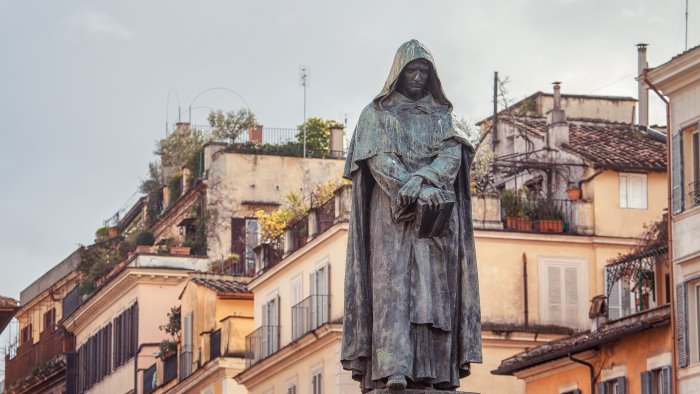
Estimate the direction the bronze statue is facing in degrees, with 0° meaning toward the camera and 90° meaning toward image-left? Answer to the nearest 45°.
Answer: approximately 0°
